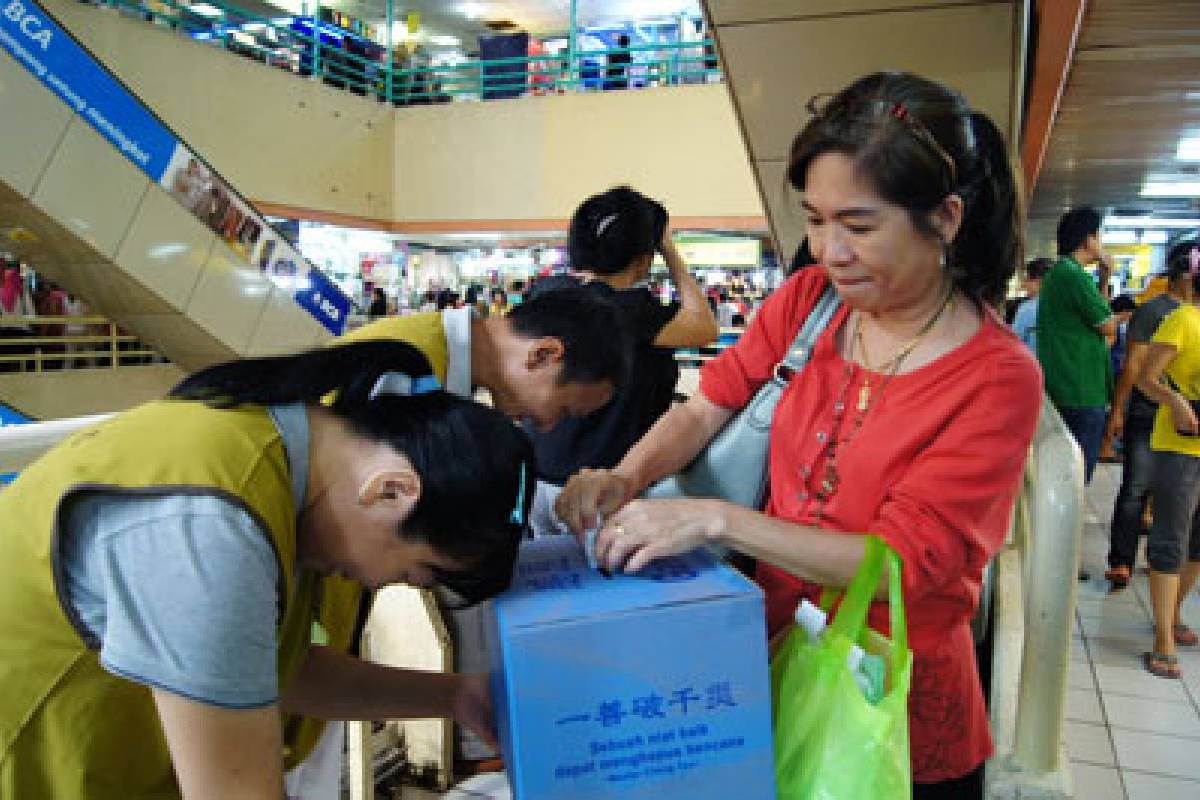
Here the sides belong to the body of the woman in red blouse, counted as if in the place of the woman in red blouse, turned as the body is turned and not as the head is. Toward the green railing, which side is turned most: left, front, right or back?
right

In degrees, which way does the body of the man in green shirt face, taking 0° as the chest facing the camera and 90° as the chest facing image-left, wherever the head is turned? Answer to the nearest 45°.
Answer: approximately 225°

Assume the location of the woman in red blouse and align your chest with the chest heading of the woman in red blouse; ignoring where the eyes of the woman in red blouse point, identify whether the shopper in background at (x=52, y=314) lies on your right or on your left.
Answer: on your right

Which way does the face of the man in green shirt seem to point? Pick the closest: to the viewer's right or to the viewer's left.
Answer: to the viewer's right

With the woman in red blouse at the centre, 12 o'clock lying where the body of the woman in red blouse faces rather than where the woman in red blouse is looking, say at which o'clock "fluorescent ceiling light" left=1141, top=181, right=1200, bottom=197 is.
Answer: The fluorescent ceiling light is roughly at 5 o'clock from the woman in red blouse.

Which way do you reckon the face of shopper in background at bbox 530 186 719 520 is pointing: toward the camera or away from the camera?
away from the camera

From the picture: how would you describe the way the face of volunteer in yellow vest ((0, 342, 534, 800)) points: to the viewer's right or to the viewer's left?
to the viewer's right

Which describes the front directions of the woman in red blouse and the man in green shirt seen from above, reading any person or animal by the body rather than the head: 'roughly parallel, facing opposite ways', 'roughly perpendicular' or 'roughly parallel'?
roughly parallel, facing opposite ways

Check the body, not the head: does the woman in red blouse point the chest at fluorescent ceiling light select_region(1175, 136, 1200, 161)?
no

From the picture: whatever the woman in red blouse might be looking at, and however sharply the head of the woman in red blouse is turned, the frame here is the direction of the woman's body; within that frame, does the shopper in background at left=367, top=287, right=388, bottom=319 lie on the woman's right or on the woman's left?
on the woman's right

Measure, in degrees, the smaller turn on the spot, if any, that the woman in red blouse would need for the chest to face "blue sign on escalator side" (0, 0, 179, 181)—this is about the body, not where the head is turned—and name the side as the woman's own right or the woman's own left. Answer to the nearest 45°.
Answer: approximately 90° to the woman's own right
